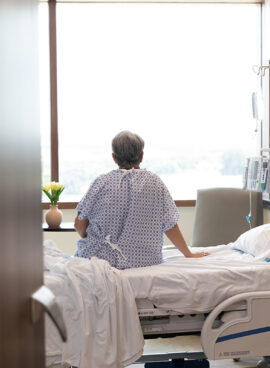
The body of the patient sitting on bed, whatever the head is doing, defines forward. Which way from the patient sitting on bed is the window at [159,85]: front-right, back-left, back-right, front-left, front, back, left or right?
front

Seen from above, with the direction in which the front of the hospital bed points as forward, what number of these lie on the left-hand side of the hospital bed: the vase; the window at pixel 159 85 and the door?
1

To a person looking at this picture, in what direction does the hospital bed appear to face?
facing to the left of the viewer

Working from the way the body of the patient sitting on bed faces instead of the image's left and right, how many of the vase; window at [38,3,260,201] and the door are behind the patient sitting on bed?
1

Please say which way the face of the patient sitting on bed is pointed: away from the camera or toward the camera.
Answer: away from the camera

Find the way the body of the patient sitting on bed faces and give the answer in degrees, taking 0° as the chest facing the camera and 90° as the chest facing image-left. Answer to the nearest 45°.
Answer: approximately 180°

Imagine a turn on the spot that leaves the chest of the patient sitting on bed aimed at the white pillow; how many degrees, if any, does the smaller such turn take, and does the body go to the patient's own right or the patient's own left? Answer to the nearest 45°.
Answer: approximately 90° to the patient's own right

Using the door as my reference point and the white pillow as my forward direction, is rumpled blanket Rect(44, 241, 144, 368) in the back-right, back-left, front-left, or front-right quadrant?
front-left
